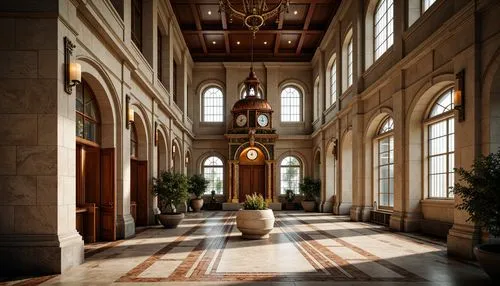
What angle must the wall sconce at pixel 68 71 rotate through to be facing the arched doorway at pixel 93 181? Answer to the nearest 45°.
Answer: approximately 90° to its left

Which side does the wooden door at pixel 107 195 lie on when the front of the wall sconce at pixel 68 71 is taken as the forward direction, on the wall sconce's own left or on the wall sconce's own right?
on the wall sconce's own left

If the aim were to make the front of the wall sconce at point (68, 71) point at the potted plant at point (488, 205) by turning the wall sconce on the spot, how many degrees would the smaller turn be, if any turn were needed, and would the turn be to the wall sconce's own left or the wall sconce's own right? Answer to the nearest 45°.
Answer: approximately 45° to the wall sconce's own right

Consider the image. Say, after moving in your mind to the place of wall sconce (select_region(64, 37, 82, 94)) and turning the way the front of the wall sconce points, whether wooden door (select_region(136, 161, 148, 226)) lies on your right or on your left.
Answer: on your left

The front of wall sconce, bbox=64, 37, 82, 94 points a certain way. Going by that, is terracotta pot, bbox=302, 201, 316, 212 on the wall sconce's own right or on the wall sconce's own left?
on the wall sconce's own left

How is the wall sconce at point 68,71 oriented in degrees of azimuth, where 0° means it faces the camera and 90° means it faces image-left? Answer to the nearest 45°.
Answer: approximately 270°

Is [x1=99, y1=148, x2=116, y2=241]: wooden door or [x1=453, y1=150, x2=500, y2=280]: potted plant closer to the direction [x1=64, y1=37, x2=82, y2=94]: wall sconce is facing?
the potted plant

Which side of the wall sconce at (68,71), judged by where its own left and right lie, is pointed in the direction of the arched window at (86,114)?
left
